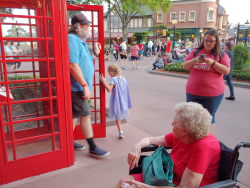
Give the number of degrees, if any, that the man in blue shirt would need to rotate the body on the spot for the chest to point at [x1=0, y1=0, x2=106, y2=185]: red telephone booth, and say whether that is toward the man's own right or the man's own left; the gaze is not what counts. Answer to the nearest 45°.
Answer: approximately 135° to the man's own right

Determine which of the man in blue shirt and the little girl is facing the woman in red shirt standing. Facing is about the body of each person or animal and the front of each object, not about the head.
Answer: the man in blue shirt

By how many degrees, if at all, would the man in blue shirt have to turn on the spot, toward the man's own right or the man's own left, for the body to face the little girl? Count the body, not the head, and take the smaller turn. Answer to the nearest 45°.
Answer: approximately 45° to the man's own left

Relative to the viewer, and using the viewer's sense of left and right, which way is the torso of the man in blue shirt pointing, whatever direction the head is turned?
facing to the right of the viewer

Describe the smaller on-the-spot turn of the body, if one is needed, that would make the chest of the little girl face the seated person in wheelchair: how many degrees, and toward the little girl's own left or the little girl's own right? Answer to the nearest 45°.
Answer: approximately 135° to the little girl's own left

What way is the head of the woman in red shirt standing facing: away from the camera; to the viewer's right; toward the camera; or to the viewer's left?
toward the camera

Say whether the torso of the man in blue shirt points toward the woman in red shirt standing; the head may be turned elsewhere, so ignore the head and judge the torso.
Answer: yes

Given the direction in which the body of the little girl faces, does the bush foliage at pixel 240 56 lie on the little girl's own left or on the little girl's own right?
on the little girl's own right

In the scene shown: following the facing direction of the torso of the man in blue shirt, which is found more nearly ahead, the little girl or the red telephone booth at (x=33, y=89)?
the little girl

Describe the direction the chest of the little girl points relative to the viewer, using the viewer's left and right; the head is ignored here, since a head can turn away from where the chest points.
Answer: facing away from the viewer and to the left of the viewer

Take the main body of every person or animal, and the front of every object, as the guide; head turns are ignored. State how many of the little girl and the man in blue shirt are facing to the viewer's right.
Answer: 1

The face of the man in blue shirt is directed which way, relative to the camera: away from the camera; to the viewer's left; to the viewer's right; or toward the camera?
to the viewer's right
